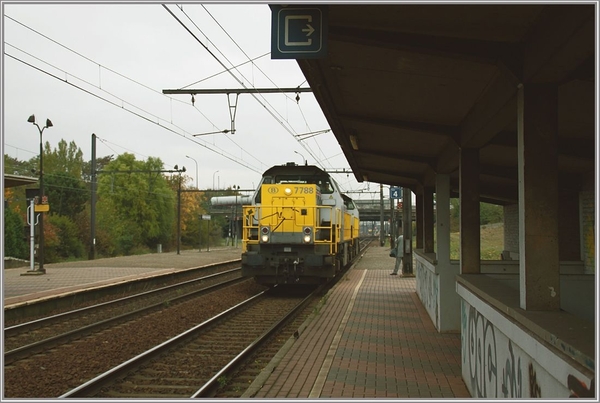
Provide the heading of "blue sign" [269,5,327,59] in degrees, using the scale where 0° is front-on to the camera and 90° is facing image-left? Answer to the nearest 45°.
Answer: approximately 0°

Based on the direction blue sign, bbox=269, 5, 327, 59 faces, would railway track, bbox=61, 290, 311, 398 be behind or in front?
behind

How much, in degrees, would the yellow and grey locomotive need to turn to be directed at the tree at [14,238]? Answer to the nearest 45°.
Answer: approximately 135° to its right

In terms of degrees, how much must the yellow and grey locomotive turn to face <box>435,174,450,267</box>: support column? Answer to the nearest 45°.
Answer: approximately 45° to its left

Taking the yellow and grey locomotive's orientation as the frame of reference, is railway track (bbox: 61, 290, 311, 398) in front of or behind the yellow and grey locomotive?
in front

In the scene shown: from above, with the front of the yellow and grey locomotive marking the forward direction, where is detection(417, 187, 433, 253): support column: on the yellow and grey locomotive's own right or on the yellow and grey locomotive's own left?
on the yellow and grey locomotive's own left

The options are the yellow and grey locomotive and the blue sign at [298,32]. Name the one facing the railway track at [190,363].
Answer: the yellow and grey locomotive

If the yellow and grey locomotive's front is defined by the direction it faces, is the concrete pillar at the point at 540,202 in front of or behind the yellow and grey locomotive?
in front

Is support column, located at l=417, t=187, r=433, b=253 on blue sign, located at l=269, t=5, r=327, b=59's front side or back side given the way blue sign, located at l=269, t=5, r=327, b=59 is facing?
on the back side

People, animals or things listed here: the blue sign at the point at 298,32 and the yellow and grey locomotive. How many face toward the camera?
2

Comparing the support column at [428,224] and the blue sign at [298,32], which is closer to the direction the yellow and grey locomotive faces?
the blue sign

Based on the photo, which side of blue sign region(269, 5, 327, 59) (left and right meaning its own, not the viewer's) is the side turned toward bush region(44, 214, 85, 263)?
back
